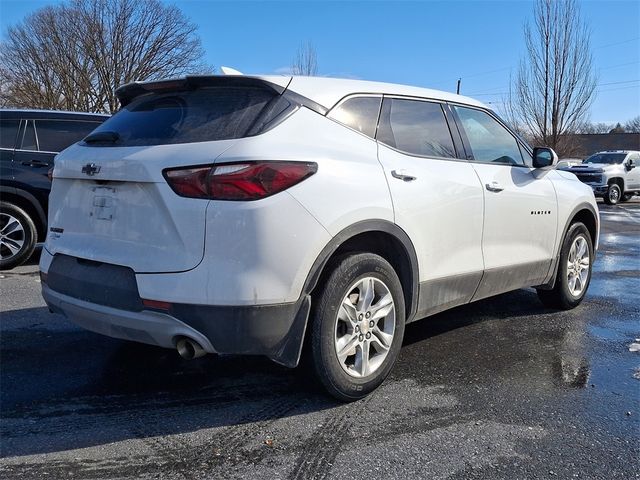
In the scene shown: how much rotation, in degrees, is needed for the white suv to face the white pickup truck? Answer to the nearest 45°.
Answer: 0° — it already faces it

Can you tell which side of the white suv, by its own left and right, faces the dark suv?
left

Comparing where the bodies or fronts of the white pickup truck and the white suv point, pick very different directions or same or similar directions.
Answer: very different directions

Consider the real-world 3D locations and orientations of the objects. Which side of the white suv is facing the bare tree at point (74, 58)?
left

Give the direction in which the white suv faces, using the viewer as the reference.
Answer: facing away from the viewer and to the right of the viewer

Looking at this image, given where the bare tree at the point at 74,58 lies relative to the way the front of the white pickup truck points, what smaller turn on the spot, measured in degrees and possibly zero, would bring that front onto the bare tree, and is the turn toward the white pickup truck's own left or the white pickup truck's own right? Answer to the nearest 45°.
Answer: approximately 45° to the white pickup truck's own right
